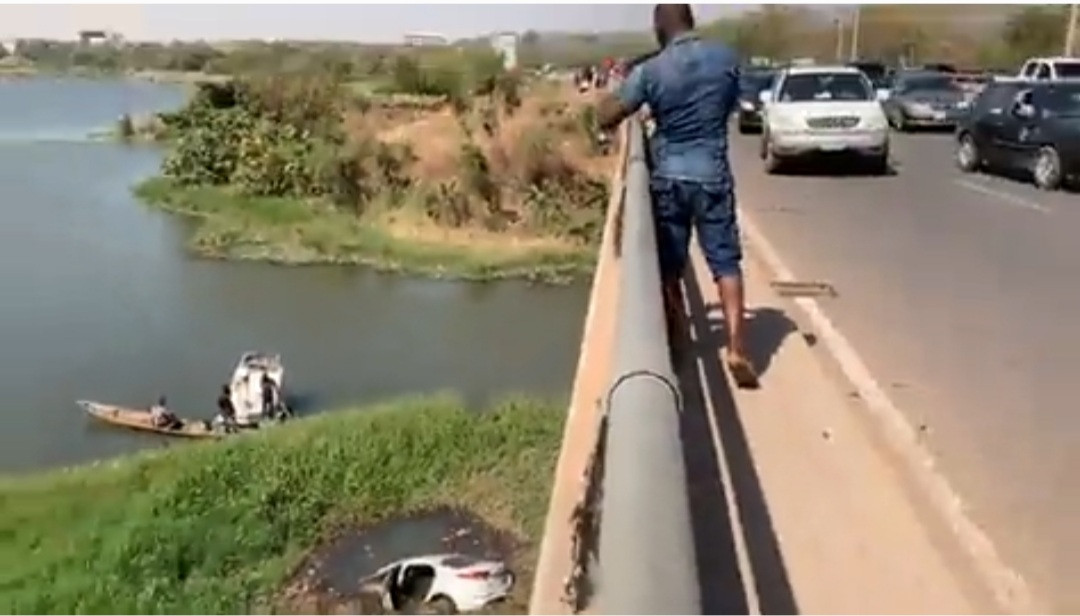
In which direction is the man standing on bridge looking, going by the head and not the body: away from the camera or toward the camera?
away from the camera

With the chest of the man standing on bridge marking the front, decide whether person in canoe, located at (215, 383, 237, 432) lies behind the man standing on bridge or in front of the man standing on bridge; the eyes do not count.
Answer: in front

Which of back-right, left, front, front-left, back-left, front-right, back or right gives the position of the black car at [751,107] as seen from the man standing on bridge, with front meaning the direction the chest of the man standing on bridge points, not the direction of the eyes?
front-right

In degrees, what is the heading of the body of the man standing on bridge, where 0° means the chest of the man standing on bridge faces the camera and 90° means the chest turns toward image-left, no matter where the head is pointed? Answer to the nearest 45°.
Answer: approximately 135°

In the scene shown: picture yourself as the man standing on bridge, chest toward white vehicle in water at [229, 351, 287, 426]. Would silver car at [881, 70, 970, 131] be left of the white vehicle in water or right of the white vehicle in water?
right

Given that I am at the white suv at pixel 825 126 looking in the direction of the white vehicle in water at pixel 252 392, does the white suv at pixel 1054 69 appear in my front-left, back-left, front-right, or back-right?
back-right

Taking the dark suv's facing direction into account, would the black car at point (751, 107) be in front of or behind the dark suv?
in front
